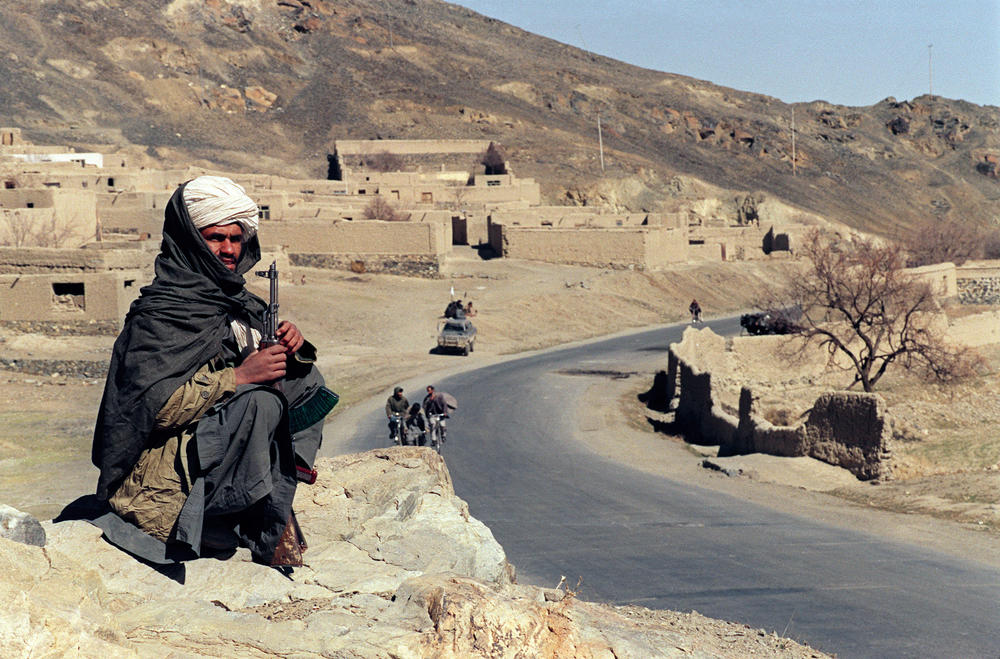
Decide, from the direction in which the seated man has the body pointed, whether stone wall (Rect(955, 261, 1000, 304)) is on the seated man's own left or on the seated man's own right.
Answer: on the seated man's own left

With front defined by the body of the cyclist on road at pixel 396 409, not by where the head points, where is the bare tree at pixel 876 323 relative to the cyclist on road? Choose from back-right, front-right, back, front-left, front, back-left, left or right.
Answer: back-left

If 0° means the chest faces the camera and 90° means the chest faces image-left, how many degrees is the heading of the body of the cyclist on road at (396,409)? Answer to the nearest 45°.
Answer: approximately 0°

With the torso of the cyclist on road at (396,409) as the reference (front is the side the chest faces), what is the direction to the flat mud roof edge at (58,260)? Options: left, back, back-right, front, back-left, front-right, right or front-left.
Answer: back-right

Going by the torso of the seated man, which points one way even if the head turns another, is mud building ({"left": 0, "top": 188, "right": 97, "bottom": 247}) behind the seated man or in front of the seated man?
behind

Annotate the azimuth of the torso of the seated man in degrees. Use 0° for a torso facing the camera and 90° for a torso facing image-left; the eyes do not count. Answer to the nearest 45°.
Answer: approximately 315°

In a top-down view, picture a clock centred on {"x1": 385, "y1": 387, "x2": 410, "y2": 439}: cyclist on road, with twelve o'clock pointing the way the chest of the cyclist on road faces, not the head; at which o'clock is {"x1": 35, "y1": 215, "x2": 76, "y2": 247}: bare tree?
The bare tree is roughly at 5 o'clock from the cyclist on road.

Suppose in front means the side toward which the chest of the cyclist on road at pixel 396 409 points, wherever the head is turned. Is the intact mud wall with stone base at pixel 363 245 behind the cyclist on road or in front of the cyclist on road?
behind
